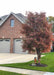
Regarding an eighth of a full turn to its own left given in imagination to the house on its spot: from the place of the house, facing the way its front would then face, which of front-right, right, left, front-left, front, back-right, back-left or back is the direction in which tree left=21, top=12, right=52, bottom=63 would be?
front-right

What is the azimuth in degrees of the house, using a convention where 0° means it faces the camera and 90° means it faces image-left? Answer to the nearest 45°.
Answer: approximately 0°
